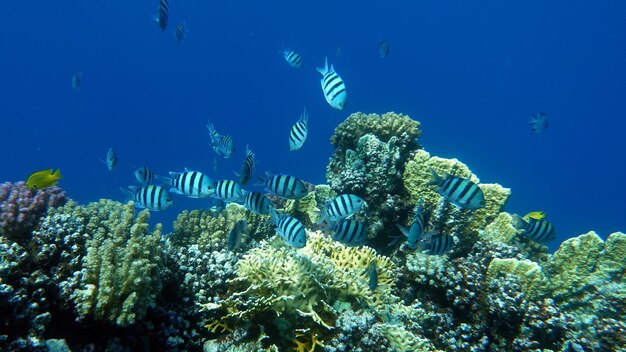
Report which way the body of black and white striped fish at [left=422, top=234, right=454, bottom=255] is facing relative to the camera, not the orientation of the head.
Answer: to the viewer's left

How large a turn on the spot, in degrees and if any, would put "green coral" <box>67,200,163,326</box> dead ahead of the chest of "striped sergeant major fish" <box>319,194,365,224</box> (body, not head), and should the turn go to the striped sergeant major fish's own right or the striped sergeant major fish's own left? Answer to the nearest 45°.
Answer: approximately 180°

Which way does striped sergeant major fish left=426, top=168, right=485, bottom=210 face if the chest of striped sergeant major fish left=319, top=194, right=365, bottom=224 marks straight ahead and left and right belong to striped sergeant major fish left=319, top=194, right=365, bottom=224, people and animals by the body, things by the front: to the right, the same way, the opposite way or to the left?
the same way

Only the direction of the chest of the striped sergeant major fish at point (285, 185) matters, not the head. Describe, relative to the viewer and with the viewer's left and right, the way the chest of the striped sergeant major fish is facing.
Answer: facing to the right of the viewer
